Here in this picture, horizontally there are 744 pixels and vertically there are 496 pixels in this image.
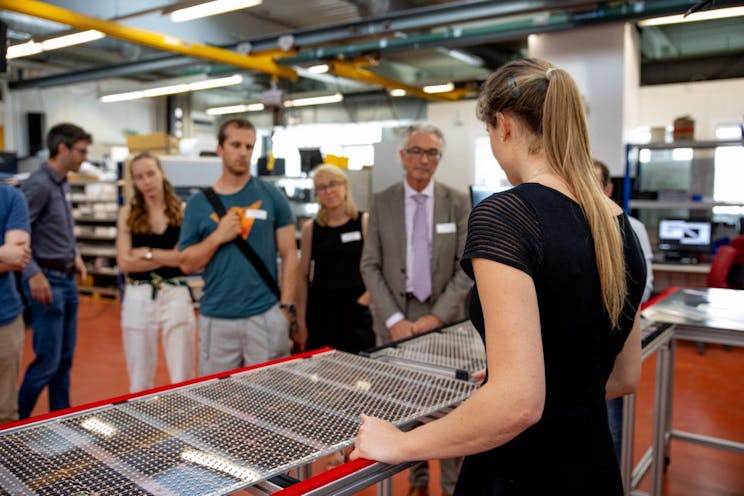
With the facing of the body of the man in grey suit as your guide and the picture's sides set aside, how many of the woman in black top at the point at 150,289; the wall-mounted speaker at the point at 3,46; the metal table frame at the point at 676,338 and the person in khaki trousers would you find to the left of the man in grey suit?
1

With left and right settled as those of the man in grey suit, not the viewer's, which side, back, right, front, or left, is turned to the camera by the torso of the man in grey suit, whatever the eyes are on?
front

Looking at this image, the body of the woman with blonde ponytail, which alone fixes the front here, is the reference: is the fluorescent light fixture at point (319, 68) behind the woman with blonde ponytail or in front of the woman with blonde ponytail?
in front

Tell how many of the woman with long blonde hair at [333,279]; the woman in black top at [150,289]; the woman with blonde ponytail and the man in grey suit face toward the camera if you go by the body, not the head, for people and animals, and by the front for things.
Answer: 3

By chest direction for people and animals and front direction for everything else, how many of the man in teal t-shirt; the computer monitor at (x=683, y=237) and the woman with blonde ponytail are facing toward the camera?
2

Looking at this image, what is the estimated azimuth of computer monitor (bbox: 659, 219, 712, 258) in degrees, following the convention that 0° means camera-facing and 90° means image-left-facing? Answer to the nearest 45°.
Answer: approximately 0°

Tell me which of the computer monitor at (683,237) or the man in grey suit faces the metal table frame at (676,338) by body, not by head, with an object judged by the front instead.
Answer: the computer monitor

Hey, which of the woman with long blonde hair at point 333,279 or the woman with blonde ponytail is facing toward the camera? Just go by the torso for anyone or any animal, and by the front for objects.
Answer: the woman with long blonde hair

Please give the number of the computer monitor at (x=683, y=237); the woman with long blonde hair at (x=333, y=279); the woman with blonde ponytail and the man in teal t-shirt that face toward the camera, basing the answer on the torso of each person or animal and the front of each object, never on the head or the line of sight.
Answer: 3

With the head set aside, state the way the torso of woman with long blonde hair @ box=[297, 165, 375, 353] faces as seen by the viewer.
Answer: toward the camera
